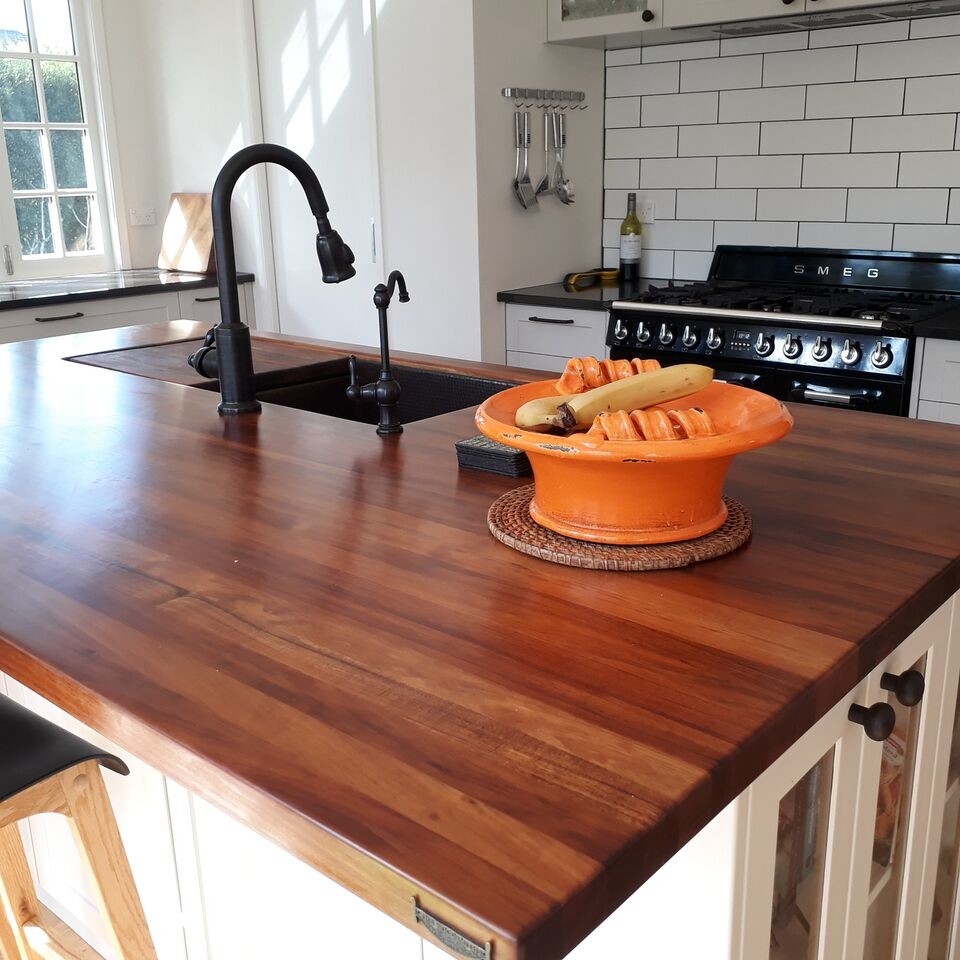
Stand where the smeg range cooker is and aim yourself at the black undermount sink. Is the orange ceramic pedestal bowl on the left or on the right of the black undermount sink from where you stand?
left

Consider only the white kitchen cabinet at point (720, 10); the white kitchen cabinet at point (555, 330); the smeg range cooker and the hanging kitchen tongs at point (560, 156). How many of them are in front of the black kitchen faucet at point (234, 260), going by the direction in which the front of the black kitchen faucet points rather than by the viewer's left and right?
4

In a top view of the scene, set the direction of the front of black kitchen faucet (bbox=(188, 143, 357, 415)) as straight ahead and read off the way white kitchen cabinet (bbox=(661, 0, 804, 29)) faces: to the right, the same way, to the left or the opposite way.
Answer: the opposite way

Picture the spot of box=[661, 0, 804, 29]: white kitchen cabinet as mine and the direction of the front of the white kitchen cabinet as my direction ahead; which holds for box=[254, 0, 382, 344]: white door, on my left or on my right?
on my right

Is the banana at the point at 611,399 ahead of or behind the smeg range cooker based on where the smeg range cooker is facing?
ahead

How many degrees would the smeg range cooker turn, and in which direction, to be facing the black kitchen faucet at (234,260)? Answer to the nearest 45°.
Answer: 0° — it already faces it

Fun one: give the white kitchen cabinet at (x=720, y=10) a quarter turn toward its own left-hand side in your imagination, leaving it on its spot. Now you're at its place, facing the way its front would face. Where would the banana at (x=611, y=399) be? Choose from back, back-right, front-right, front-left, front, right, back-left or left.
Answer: front-right

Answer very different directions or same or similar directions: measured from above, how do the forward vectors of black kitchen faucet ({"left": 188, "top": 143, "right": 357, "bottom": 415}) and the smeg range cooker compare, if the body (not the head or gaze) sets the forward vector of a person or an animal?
very different directions

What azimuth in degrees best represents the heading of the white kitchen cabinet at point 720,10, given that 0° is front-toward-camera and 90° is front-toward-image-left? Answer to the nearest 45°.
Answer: approximately 45°

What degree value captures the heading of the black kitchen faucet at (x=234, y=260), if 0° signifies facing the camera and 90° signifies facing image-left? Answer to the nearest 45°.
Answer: approximately 225°

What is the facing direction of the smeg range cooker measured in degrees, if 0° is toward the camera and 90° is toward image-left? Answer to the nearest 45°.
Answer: approximately 45°
